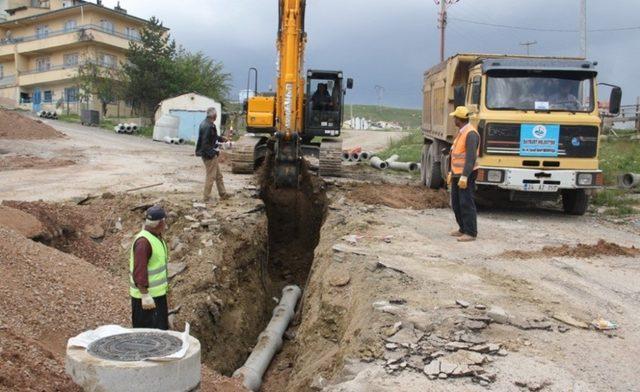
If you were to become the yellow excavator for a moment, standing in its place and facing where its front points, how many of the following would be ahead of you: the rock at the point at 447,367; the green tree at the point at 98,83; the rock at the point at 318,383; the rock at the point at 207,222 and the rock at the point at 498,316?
4

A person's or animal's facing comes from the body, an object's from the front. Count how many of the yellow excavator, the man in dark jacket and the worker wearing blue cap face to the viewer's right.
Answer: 2

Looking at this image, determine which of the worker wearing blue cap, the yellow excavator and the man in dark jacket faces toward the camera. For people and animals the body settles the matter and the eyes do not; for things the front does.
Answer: the yellow excavator

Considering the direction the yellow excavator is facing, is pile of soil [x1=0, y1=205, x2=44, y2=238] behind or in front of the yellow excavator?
in front

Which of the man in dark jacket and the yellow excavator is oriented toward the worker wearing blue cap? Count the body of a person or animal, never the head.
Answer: the yellow excavator

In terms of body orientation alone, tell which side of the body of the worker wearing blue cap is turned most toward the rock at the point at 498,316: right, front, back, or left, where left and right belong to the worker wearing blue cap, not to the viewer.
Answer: front

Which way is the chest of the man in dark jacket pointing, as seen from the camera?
to the viewer's right

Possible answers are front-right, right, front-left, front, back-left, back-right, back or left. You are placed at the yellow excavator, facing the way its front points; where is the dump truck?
front-left

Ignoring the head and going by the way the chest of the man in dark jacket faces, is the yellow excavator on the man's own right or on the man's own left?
on the man's own left

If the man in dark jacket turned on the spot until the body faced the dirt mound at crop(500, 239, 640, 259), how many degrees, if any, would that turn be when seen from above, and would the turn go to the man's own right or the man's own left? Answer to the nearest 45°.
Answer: approximately 45° to the man's own right

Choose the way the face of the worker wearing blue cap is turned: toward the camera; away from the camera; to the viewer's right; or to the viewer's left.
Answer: to the viewer's right

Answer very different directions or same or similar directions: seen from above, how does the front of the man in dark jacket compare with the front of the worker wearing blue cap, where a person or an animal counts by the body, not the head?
same or similar directions

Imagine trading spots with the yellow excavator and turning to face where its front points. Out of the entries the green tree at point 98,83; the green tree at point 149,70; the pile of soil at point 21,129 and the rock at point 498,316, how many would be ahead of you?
1

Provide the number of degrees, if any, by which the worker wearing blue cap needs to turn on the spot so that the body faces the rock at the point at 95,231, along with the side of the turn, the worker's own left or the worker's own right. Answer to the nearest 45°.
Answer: approximately 90° to the worker's own left

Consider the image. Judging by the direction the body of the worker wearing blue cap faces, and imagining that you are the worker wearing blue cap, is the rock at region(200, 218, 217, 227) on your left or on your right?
on your left

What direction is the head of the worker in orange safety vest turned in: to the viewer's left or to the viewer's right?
to the viewer's left

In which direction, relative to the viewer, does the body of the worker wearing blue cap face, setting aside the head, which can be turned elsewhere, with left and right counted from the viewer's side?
facing to the right of the viewer

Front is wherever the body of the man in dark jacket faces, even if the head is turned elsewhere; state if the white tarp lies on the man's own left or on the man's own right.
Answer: on the man's own right

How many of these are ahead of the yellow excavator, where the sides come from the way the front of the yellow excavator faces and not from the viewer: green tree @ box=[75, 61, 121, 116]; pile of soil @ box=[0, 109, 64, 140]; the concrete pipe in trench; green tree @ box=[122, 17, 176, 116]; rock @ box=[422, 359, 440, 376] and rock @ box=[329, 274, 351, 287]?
3

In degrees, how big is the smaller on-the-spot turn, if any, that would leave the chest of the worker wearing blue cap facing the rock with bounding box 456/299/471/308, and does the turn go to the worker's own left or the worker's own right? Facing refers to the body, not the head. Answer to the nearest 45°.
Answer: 0° — they already face it
